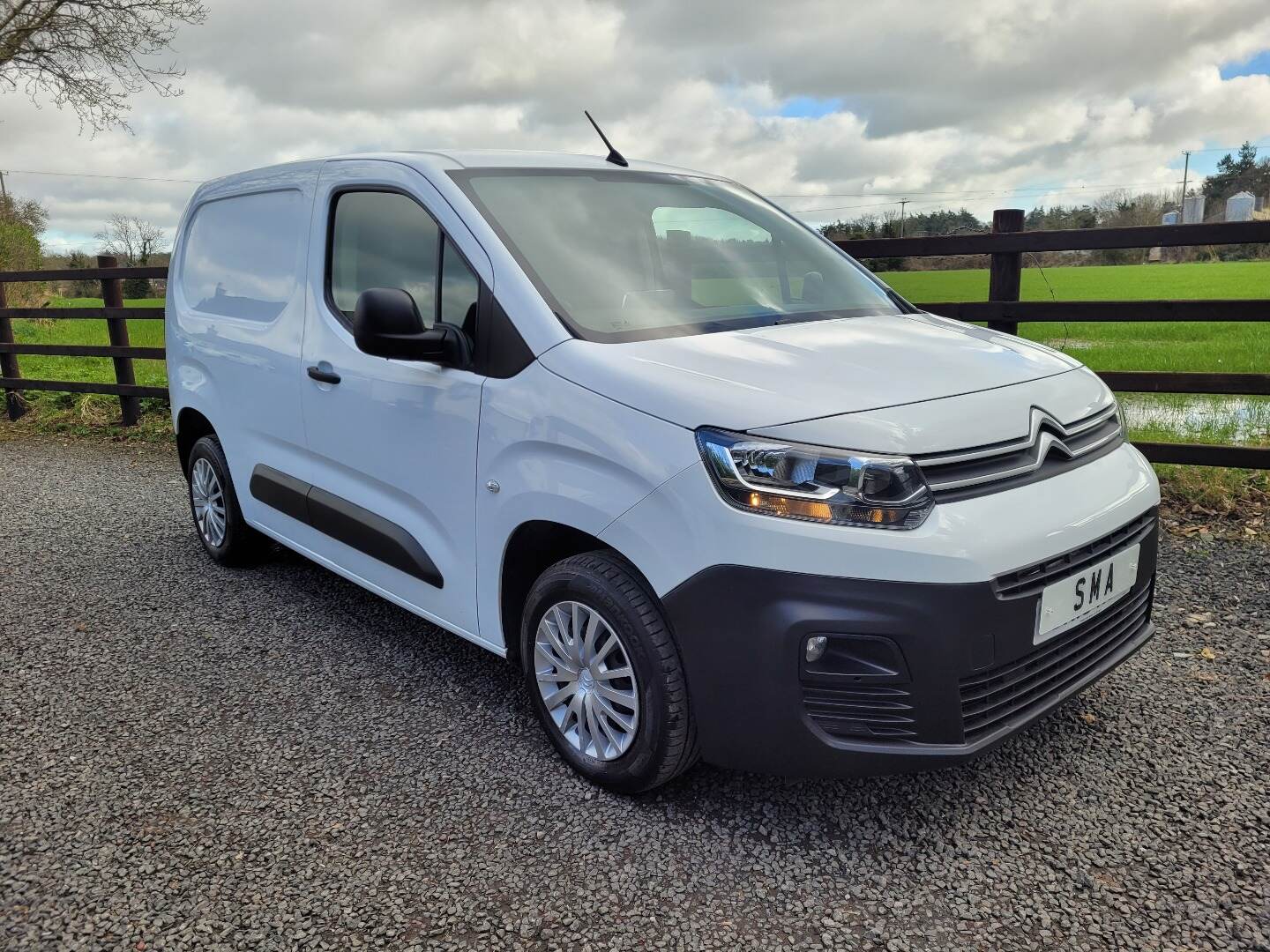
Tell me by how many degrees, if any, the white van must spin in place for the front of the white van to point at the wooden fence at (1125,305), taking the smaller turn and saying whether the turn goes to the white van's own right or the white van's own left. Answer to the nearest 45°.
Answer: approximately 90° to the white van's own left

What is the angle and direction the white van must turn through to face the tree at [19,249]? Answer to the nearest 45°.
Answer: approximately 180°

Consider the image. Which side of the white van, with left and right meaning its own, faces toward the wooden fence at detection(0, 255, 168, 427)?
back

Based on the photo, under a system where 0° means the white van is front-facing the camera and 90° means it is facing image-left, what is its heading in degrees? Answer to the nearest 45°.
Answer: approximately 315°
